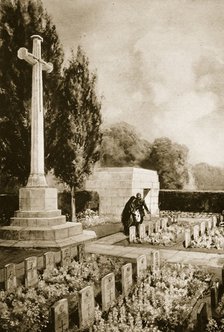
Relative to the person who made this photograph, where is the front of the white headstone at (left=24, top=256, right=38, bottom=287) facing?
facing the viewer and to the right of the viewer

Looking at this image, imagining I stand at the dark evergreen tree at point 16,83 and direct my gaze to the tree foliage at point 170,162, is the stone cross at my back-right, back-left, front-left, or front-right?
back-right

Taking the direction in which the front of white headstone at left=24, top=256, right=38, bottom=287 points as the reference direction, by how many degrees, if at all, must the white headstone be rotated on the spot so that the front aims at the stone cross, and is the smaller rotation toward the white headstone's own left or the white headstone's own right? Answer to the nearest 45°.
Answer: approximately 135° to the white headstone's own left

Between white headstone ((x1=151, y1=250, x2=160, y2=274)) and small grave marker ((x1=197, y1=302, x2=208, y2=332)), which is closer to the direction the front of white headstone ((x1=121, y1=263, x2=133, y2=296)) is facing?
the small grave marker

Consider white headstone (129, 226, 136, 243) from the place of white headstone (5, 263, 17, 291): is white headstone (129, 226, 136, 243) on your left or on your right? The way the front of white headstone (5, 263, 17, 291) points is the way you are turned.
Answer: on your left

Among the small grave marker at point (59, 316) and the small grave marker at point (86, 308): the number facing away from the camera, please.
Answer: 0
